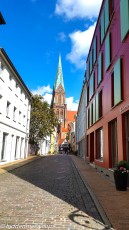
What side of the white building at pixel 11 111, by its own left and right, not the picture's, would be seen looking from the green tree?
left

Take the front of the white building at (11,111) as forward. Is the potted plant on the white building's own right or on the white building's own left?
on the white building's own right

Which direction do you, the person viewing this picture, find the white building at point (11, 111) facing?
facing to the right of the viewer

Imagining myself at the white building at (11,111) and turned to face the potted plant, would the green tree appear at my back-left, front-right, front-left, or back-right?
back-left
